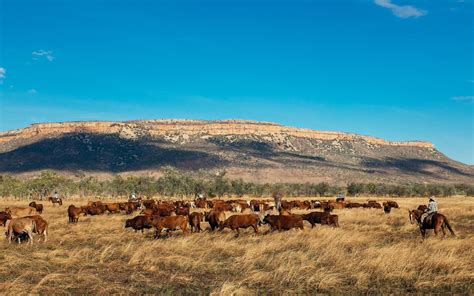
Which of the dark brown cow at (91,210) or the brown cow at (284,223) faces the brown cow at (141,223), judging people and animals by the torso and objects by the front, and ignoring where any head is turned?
the brown cow at (284,223)

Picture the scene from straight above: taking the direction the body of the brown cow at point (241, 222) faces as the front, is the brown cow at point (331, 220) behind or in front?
behind

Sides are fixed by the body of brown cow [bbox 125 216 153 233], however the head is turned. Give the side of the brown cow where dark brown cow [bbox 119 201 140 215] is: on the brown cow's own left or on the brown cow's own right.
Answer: on the brown cow's own right

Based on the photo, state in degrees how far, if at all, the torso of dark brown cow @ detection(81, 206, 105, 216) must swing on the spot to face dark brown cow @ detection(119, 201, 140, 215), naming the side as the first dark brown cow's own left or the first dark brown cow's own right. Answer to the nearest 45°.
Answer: approximately 135° to the first dark brown cow's own right

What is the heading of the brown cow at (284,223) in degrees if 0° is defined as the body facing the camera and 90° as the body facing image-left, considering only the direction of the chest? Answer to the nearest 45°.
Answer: approximately 90°

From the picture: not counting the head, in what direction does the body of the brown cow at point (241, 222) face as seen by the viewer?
to the viewer's left

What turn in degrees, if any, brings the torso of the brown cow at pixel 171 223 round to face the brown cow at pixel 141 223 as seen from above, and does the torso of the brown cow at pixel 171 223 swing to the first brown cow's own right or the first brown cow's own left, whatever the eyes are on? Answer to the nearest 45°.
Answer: approximately 45° to the first brown cow's own right

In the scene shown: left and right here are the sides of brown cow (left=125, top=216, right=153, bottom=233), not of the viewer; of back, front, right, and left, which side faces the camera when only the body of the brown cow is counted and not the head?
left

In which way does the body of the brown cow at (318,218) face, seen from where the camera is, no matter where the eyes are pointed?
to the viewer's left

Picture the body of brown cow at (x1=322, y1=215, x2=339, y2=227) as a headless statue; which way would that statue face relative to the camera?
to the viewer's left

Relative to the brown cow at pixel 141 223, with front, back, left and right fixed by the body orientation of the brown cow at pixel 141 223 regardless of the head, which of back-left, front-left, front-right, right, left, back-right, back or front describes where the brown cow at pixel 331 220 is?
back

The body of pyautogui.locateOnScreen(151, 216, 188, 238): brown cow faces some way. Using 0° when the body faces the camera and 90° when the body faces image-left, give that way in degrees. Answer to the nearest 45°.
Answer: approximately 90°
